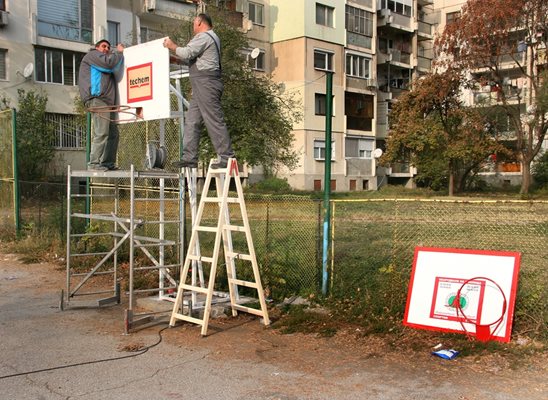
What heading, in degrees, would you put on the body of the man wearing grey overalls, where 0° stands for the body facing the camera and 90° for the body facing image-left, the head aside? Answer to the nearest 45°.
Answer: approximately 90°

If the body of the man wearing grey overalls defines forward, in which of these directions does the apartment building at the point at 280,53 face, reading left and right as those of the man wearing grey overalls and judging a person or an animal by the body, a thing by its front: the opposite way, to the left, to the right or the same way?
to the left

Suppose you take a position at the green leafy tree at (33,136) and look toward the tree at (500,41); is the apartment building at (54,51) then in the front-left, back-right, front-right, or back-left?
front-left

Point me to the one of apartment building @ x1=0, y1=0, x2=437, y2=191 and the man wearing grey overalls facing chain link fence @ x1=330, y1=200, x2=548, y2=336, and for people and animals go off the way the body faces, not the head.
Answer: the apartment building

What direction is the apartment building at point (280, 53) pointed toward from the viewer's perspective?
toward the camera

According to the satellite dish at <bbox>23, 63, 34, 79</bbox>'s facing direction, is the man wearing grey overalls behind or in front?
in front

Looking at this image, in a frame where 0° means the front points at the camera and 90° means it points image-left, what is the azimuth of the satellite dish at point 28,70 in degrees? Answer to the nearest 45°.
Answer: approximately 315°

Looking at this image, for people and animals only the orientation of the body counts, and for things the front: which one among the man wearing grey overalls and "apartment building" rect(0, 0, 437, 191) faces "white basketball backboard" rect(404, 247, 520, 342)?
the apartment building

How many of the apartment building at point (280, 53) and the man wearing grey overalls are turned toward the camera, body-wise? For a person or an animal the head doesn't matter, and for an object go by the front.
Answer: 1

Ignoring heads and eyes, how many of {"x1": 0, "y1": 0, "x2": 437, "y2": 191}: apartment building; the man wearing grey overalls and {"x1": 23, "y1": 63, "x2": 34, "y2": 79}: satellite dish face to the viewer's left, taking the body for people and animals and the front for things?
1

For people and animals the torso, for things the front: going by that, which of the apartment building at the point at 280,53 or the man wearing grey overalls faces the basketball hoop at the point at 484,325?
the apartment building

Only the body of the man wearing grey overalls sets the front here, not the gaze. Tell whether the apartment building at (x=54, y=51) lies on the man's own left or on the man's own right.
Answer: on the man's own right

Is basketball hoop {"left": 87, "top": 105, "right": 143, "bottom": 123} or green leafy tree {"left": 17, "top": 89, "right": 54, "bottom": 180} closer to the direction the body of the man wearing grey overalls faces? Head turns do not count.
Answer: the basketball hoop
